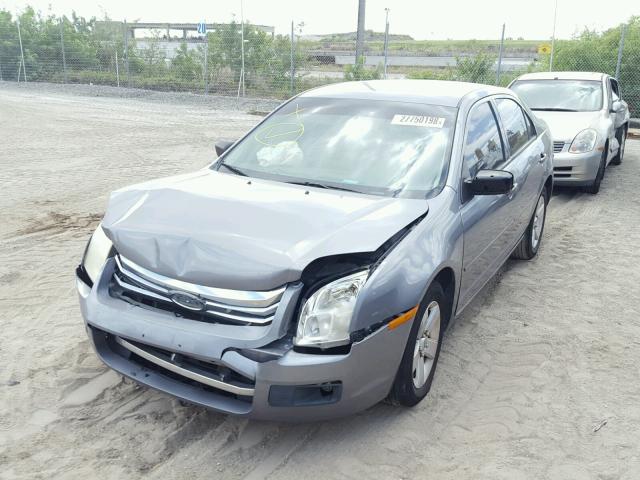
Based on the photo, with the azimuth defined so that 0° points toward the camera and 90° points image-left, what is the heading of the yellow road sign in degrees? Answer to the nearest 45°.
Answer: approximately 0°

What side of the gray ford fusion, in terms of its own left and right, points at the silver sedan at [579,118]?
back

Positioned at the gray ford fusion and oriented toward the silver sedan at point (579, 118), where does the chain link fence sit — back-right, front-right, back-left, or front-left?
front-left

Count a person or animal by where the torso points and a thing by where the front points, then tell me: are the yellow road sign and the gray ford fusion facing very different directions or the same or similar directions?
same or similar directions

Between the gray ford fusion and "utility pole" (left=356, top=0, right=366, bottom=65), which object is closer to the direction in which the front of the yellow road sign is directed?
the gray ford fusion

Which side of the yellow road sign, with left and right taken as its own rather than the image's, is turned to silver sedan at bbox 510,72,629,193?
front

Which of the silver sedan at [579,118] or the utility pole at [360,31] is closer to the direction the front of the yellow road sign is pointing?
the silver sedan

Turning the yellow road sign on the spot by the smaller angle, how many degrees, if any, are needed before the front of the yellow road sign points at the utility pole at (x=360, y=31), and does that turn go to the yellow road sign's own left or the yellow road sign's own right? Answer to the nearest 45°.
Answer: approximately 90° to the yellow road sign's own right

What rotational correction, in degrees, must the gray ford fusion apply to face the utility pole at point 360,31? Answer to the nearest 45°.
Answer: approximately 135° to its right

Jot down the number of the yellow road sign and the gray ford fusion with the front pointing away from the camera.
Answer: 0

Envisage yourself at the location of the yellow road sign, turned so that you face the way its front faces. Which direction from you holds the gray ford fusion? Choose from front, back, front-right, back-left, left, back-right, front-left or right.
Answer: front

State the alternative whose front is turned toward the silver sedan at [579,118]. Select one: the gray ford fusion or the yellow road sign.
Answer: the yellow road sign
